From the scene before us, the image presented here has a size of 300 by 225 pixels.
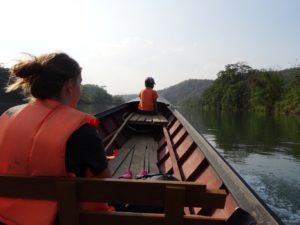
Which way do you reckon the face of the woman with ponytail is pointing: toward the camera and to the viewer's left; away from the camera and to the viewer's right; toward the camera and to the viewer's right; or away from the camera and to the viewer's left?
away from the camera and to the viewer's right

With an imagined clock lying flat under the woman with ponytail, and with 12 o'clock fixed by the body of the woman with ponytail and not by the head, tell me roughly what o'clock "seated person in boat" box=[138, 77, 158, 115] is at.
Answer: The seated person in boat is roughly at 11 o'clock from the woman with ponytail.

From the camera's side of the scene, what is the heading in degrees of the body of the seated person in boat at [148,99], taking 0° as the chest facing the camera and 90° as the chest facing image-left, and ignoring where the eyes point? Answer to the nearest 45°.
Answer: approximately 180°

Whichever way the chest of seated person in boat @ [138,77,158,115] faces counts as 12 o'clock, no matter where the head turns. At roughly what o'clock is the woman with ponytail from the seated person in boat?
The woman with ponytail is roughly at 6 o'clock from the seated person in boat.

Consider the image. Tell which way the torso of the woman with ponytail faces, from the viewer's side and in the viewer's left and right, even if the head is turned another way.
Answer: facing away from the viewer and to the right of the viewer
